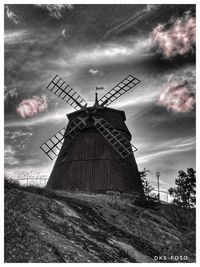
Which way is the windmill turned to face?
toward the camera

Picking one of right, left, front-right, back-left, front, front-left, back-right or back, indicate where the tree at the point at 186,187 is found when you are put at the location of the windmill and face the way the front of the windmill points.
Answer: back-left
